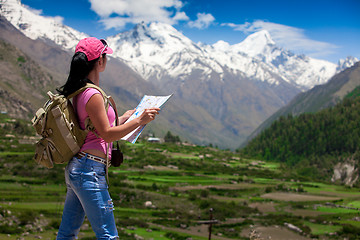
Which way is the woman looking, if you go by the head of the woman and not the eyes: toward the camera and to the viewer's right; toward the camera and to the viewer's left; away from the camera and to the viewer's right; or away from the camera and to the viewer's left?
away from the camera and to the viewer's right

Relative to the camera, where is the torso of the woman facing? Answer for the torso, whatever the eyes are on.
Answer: to the viewer's right
